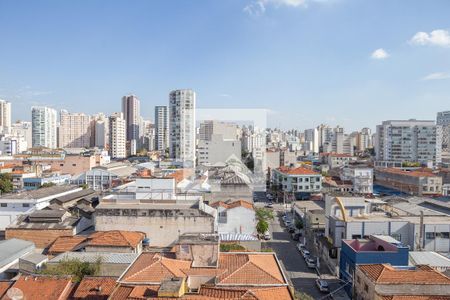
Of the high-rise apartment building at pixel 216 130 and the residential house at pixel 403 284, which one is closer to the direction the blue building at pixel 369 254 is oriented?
the high-rise apartment building

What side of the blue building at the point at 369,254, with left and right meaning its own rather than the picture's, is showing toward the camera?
left

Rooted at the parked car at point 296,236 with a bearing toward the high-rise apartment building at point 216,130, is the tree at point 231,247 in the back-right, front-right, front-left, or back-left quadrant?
back-left

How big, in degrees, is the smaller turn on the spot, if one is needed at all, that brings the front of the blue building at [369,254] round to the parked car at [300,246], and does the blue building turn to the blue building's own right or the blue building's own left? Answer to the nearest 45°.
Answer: approximately 45° to the blue building's own right

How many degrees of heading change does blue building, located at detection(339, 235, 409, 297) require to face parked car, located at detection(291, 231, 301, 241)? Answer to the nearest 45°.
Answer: approximately 45° to its right

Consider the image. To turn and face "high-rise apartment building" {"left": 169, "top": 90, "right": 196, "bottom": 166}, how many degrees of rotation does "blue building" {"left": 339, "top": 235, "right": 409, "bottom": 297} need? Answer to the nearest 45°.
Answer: approximately 45° to its right

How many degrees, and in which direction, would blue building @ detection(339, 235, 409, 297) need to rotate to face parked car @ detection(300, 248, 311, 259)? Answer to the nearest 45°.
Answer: approximately 45° to its right

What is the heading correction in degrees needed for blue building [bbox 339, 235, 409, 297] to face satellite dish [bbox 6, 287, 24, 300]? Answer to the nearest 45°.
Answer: approximately 45° to its left
